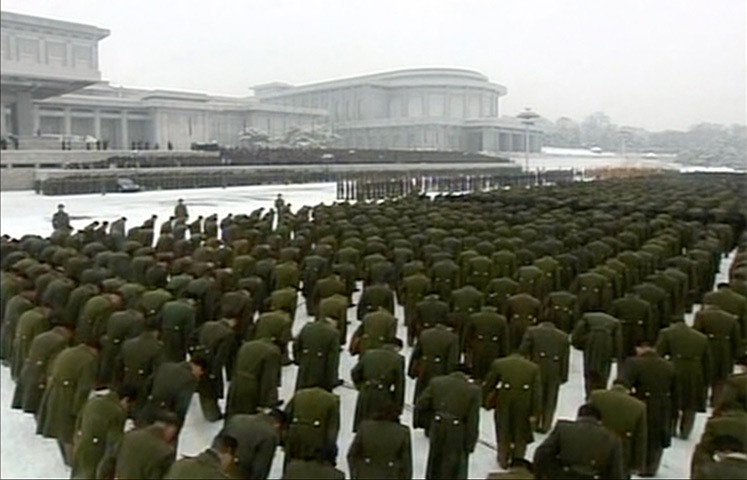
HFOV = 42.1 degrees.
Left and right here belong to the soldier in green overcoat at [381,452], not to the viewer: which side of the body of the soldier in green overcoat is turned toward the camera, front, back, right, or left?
back

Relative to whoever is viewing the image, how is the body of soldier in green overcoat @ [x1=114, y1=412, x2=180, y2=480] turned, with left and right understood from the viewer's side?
facing away from the viewer and to the right of the viewer

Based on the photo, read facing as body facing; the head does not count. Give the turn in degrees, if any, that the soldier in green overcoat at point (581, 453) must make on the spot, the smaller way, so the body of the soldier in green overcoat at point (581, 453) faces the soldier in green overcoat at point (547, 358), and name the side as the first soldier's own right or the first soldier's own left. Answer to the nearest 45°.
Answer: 0° — they already face them

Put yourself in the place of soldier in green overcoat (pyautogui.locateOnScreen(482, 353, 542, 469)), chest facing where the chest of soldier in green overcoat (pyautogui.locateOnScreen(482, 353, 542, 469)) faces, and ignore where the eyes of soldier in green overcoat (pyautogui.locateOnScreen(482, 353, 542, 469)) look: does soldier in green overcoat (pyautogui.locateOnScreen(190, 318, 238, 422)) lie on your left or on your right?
on your left

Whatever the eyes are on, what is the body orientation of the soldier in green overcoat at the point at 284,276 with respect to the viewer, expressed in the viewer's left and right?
facing away from the viewer

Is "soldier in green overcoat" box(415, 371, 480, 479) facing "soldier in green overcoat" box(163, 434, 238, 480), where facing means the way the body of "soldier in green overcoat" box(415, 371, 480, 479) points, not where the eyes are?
no

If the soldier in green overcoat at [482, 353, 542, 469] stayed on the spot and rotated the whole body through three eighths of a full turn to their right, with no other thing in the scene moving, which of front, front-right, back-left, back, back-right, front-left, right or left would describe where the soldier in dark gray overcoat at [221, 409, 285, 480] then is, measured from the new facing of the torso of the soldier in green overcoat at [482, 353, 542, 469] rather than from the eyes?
right

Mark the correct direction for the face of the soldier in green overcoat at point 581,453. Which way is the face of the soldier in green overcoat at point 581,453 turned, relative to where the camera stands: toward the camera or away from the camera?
away from the camera

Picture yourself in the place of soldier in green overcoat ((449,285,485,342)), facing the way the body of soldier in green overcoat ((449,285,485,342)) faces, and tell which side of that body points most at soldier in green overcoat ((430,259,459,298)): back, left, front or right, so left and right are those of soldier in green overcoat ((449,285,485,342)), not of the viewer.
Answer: front

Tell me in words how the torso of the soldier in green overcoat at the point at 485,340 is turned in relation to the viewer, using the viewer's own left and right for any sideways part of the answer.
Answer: facing away from the viewer

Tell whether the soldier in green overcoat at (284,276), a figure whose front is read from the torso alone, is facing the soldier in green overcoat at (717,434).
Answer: no

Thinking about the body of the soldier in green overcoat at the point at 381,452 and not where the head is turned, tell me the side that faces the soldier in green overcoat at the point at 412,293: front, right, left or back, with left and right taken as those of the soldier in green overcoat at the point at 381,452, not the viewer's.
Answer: front

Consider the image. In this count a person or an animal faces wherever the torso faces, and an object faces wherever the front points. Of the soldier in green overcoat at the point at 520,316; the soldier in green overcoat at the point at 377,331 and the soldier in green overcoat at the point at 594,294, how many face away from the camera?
3

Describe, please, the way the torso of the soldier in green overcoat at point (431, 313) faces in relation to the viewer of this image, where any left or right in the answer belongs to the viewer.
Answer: facing away from the viewer

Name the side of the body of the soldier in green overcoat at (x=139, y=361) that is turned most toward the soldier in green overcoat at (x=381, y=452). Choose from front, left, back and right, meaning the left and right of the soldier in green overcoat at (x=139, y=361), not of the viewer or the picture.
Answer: right

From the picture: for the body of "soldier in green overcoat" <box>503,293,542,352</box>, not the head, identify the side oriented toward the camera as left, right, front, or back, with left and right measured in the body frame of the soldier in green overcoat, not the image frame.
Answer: back

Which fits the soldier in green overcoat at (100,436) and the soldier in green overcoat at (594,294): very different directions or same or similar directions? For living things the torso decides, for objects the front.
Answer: same or similar directions

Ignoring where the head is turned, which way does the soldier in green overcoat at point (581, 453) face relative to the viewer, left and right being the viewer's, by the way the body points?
facing away from the viewer

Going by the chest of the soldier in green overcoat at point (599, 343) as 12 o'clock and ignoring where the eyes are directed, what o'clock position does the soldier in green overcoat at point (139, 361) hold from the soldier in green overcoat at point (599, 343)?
the soldier in green overcoat at point (139, 361) is roughly at 8 o'clock from the soldier in green overcoat at point (599, 343).

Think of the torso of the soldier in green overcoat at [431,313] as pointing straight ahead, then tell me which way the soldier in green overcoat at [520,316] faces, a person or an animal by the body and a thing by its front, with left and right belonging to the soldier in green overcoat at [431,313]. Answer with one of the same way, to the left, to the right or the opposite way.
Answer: the same way

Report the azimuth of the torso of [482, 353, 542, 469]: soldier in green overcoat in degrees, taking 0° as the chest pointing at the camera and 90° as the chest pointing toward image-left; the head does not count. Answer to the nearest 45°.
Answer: approximately 180°

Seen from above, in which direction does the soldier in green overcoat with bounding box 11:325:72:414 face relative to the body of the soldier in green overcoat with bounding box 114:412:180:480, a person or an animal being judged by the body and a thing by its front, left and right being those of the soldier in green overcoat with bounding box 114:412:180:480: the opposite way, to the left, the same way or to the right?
the same way
